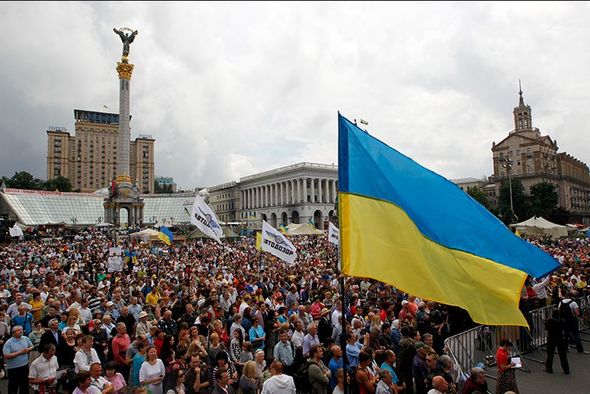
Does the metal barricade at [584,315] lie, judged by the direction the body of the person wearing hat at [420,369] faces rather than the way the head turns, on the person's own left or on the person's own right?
on the person's own left

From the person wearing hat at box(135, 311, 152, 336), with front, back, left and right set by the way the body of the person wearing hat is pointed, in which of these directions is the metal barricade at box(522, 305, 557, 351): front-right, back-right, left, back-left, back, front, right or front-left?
front-left

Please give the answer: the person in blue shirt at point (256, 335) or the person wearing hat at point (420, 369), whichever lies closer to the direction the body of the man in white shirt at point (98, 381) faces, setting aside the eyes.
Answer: the person wearing hat

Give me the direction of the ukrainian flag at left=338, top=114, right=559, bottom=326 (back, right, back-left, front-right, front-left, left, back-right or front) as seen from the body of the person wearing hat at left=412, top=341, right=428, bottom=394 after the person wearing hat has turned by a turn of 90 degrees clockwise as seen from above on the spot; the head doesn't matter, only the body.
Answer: front

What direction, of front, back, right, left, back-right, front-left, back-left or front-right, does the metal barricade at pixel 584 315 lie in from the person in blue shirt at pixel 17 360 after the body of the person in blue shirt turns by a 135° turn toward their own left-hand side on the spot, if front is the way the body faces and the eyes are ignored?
right
